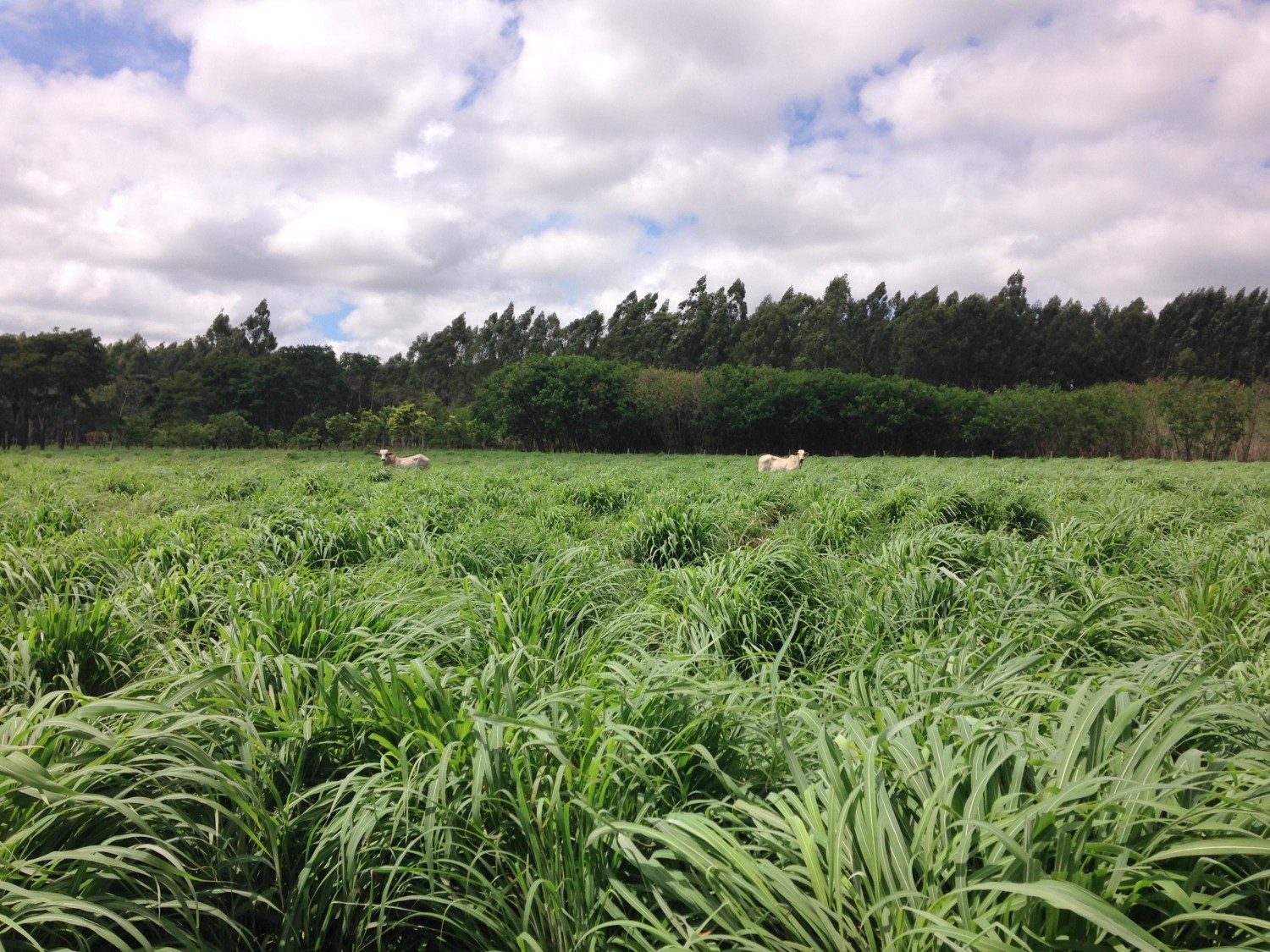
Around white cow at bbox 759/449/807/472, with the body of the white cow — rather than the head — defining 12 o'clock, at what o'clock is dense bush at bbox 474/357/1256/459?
The dense bush is roughly at 9 o'clock from the white cow.

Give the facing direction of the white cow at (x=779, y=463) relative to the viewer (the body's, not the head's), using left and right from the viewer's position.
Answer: facing to the right of the viewer
